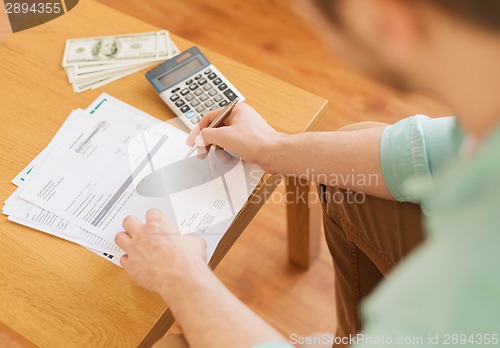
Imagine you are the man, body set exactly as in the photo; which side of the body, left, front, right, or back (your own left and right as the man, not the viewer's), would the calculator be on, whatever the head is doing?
front

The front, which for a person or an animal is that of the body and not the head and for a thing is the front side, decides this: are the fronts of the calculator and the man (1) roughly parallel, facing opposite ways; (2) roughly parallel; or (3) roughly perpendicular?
roughly parallel, facing opposite ways

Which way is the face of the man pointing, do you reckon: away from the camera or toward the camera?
away from the camera

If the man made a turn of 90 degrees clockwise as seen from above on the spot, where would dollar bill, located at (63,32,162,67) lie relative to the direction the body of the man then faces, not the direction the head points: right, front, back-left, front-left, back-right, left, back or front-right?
left

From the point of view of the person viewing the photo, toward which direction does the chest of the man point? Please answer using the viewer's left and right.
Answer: facing away from the viewer and to the left of the viewer
